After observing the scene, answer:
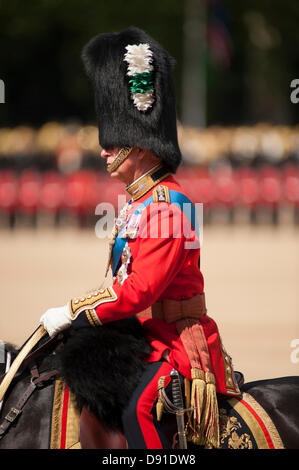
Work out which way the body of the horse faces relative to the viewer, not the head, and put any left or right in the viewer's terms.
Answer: facing to the left of the viewer
